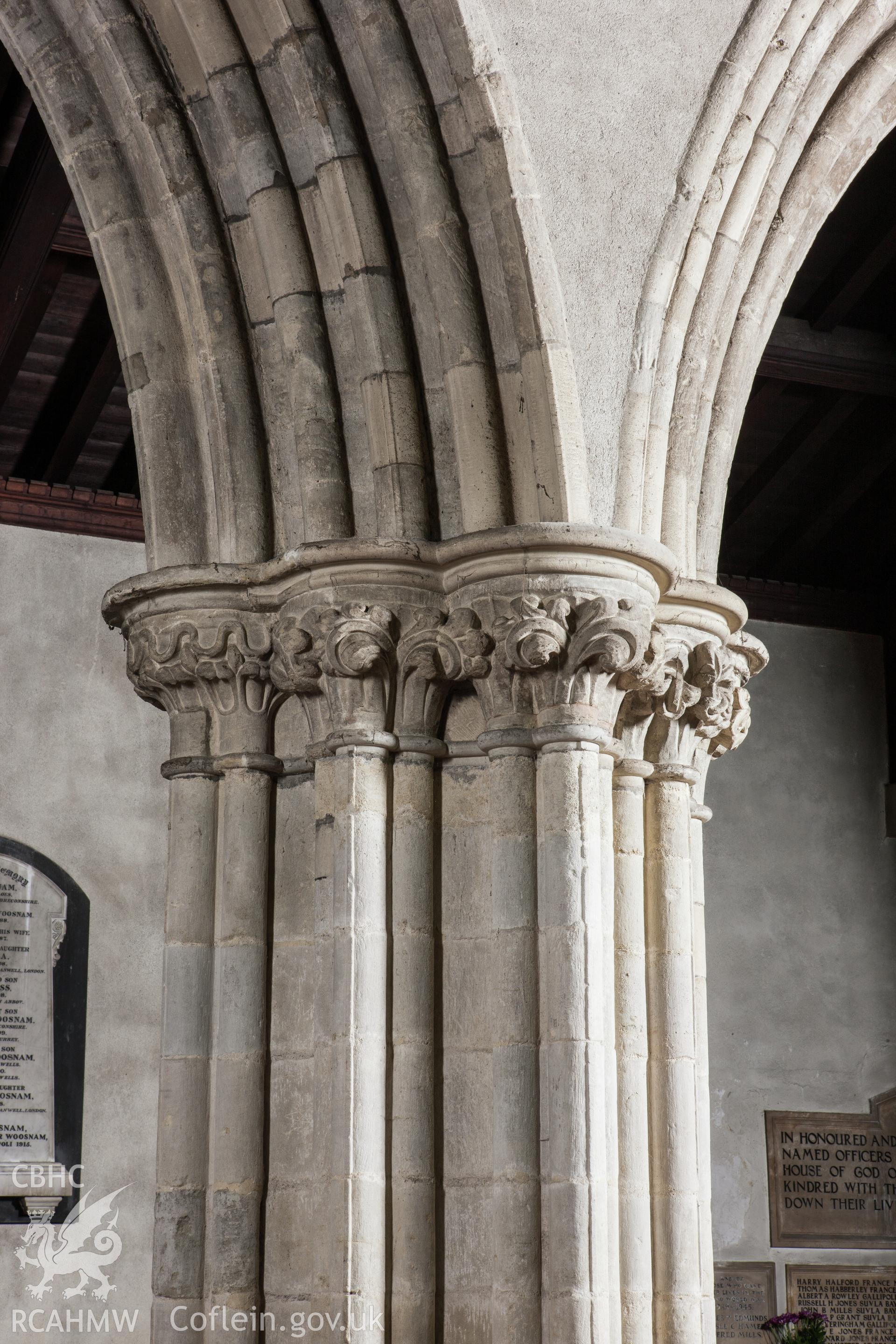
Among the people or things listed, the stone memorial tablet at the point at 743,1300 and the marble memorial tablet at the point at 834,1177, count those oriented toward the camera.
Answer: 2

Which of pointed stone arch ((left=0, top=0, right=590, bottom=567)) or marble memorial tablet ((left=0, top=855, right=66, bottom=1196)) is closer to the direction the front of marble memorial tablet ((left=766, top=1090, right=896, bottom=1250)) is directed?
the pointed stone arch

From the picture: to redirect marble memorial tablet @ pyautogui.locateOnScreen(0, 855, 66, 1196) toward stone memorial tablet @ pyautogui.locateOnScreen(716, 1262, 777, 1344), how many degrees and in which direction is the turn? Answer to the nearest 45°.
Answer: approximately 90° to its left

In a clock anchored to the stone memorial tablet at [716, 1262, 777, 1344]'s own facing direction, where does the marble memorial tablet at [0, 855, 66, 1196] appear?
the marble memorial tablet at [0, 855, 66, 1196] is roughly at 2 o'clock from the stone memorial tablet at [716, 1262, 777, 1344].

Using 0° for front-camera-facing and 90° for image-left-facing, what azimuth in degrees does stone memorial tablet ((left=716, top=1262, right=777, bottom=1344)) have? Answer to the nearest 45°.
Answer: approximately 0°

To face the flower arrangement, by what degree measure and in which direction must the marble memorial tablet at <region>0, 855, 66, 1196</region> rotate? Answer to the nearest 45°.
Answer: approximately 45° to its left

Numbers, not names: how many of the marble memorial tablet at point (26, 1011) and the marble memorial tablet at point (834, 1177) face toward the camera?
2

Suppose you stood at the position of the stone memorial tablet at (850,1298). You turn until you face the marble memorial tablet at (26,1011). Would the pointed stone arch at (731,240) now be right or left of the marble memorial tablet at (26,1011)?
left

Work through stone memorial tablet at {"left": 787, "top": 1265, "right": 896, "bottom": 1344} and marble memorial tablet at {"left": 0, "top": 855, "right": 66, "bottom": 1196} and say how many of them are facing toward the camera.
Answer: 2

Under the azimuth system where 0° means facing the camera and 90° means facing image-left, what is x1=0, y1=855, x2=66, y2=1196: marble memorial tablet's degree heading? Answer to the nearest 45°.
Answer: approximately 0°

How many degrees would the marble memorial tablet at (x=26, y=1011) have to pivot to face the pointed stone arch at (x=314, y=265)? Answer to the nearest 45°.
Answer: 0° — it already faces it
